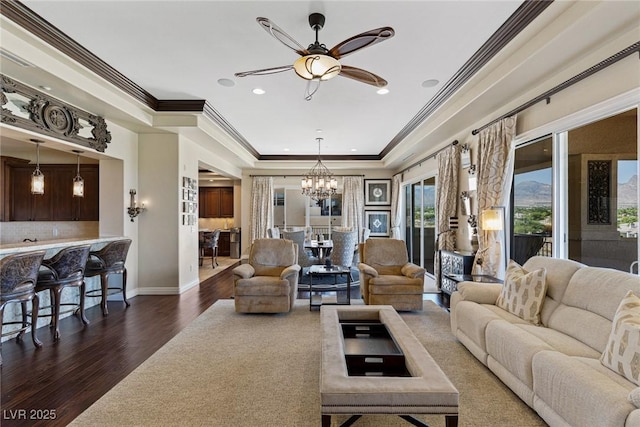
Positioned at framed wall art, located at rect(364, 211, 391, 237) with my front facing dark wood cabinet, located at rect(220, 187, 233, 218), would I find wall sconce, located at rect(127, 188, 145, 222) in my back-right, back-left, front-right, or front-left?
front-left

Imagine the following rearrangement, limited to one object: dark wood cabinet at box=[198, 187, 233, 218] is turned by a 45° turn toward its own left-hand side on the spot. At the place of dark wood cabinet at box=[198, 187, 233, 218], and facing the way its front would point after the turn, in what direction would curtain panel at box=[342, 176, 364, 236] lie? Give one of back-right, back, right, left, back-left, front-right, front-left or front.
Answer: front

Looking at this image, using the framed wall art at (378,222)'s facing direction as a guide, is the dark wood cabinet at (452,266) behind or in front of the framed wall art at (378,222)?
in front

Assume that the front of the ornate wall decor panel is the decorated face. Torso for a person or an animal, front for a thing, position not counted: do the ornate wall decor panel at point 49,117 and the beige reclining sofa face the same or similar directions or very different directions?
very different directions

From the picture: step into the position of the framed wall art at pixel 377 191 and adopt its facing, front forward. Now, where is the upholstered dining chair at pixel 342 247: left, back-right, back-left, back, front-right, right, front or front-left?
front

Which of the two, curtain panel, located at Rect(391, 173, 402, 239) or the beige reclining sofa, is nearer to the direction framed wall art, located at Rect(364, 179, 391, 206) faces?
the beige reclining sofa

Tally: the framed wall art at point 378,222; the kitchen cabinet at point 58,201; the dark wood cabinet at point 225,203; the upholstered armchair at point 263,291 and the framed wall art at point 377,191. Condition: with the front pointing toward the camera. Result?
5

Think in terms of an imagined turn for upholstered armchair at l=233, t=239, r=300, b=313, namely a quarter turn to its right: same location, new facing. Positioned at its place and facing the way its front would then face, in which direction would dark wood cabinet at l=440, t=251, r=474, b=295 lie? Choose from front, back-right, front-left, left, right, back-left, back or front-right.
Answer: back

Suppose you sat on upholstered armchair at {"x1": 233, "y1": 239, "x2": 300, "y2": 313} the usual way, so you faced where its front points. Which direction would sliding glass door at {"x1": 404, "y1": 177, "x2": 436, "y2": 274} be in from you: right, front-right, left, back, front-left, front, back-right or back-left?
back-left

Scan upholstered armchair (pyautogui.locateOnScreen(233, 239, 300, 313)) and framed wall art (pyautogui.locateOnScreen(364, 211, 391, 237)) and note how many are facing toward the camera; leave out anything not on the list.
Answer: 2

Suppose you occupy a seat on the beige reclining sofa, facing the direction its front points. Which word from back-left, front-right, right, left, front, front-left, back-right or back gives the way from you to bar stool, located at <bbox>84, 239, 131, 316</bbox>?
front-right

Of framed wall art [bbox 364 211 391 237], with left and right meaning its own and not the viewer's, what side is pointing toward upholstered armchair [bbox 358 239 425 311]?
front

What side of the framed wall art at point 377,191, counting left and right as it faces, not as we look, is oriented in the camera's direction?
front

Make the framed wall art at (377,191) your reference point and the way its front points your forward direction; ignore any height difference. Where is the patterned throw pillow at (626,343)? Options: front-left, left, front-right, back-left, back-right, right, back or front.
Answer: front

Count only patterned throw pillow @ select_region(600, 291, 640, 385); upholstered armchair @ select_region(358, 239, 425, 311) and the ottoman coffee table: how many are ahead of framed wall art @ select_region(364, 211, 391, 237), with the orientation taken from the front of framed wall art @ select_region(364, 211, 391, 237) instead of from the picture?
3

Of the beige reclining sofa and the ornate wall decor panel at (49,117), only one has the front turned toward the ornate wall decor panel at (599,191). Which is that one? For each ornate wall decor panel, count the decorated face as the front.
the ornate wall decor panel at (49,117)

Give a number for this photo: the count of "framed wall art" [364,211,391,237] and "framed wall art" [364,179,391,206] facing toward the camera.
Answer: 2

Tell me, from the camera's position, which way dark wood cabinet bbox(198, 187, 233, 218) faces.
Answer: facing the viewer

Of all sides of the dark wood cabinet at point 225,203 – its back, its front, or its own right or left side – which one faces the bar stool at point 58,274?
front

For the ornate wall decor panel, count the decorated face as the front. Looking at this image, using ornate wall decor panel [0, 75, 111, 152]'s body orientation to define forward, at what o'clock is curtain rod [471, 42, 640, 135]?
The curtain rod is roughly at 12 o'clock from the ornate wall decor panel.

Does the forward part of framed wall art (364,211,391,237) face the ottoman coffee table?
yes
